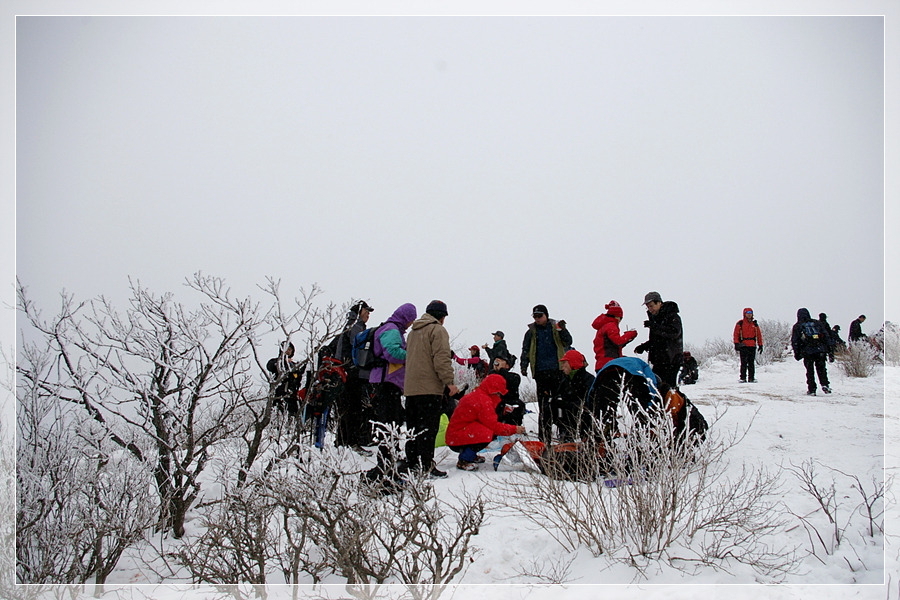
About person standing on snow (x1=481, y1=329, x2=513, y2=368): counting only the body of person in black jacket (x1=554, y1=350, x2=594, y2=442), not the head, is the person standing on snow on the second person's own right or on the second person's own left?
on the second person's own right

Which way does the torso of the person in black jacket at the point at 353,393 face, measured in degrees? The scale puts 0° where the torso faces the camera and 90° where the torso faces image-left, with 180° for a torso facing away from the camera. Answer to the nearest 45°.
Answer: approximately 270°

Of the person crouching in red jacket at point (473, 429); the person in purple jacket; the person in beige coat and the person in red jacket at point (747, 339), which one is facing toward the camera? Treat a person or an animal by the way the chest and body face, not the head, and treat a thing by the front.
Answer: the person in red jacket

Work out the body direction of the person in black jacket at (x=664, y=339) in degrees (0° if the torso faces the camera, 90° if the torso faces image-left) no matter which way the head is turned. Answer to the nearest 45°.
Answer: approximately 90°

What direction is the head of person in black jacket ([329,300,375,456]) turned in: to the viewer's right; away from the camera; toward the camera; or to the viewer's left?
to the viewer's right

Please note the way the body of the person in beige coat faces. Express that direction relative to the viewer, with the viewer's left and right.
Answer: facing away from the viewer and to the right of the viewer

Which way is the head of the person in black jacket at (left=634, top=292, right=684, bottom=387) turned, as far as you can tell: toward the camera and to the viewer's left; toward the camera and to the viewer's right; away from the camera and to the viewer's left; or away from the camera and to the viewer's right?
toward the camera and to the viewer's left
